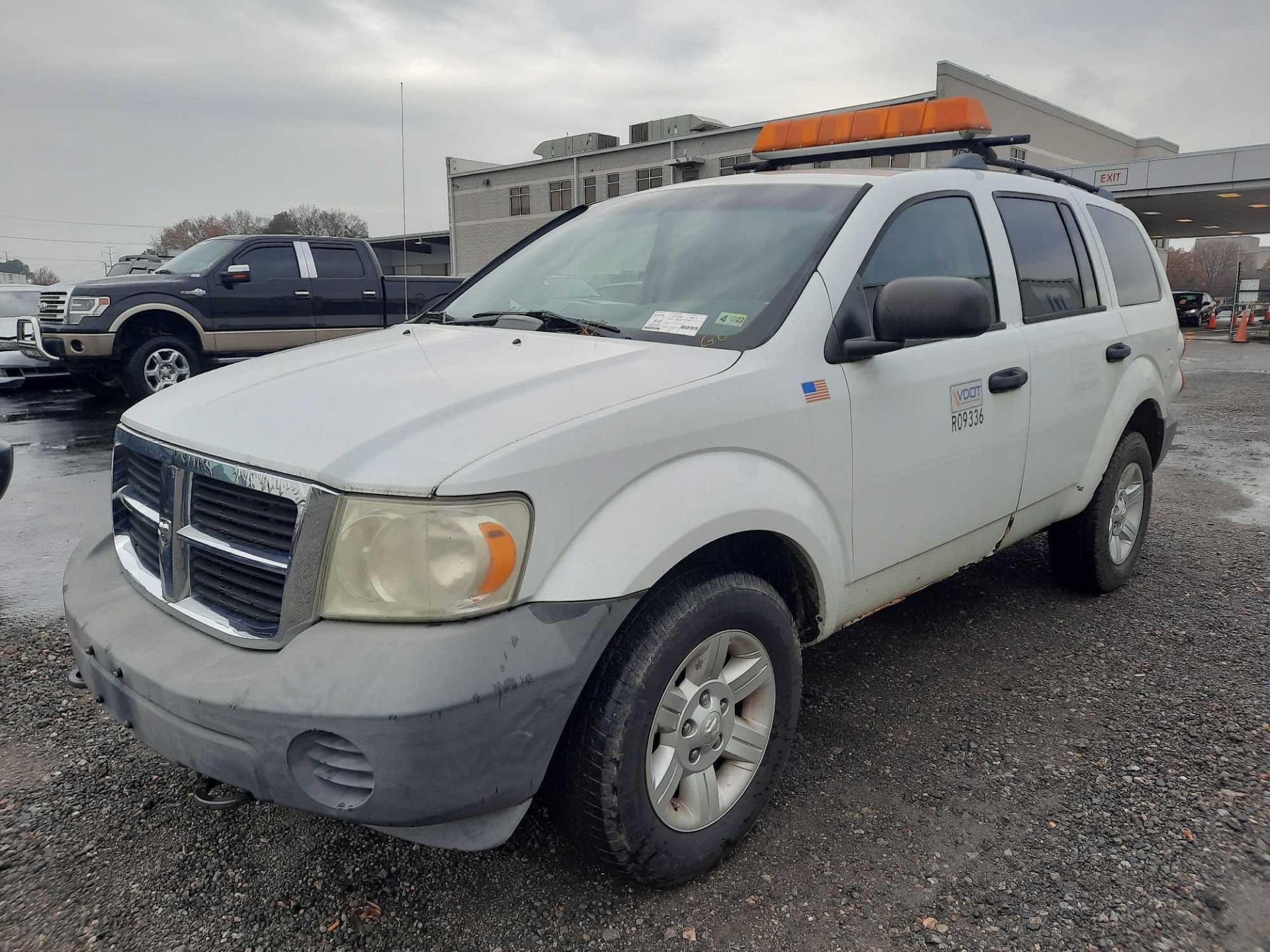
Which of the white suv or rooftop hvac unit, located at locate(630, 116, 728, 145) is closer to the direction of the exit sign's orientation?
the white suv

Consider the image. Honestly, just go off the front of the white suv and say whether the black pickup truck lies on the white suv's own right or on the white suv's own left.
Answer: on the white suv's own right

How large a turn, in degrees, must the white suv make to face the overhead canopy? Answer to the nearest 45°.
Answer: approximately 180°

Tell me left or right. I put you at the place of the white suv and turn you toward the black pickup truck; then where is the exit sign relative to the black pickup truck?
right

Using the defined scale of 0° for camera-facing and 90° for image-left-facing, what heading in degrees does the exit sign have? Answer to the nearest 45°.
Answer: approximately 0°

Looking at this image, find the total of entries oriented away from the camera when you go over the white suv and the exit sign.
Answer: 0

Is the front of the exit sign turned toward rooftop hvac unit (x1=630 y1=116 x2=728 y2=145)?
no

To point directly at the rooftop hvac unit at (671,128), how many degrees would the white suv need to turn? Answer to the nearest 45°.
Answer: approximately 135° to its right

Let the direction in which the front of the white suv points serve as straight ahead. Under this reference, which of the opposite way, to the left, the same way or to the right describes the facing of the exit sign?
the same way
